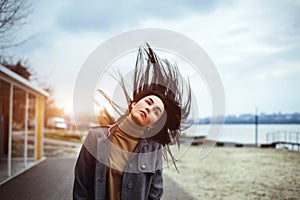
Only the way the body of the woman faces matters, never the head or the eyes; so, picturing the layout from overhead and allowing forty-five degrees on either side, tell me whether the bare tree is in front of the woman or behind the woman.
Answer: behind

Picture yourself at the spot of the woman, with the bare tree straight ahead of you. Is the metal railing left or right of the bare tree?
right

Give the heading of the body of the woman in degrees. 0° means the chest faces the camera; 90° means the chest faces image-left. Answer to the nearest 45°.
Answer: approximately 0°

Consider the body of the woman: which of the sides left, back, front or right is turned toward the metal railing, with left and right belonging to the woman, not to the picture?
back
